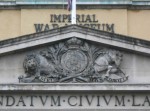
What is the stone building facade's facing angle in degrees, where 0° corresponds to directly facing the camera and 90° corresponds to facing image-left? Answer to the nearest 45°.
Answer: approximately 0°
